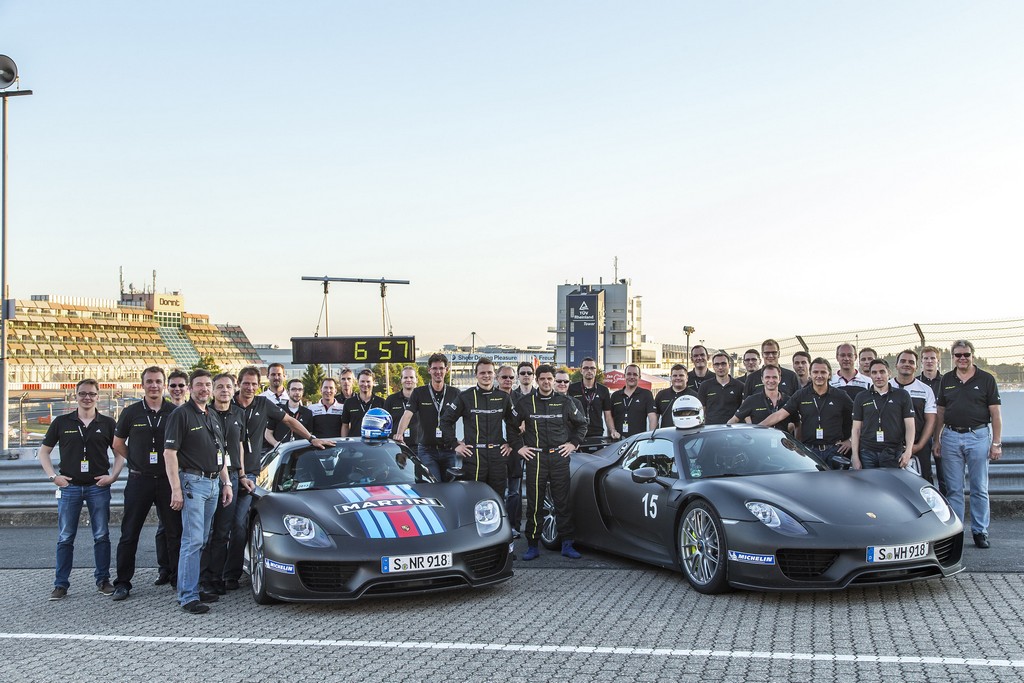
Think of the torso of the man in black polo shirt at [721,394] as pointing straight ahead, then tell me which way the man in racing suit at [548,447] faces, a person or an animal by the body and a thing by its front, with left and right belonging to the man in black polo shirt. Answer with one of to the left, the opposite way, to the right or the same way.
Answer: the same way

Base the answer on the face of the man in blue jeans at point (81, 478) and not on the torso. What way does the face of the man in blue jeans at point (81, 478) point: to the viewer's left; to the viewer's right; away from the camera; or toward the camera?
toward the camera

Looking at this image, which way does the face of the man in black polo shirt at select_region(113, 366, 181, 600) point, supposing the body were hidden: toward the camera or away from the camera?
toward the camera

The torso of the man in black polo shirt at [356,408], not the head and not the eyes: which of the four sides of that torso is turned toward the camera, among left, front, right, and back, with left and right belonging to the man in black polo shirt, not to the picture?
front

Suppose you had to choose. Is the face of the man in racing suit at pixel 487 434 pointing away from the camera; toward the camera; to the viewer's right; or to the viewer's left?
toward the camera

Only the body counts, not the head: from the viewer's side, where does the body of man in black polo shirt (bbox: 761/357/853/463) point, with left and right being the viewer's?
facing the viewer

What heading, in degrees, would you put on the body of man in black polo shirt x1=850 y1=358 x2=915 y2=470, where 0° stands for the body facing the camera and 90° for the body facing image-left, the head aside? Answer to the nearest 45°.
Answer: approximately 0°

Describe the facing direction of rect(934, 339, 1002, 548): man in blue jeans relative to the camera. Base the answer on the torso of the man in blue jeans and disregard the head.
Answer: toward the camera

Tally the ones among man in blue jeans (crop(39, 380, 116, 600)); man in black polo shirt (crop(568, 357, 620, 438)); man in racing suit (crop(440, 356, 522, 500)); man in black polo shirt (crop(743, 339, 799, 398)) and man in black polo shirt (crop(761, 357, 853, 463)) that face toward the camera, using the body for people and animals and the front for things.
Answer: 5

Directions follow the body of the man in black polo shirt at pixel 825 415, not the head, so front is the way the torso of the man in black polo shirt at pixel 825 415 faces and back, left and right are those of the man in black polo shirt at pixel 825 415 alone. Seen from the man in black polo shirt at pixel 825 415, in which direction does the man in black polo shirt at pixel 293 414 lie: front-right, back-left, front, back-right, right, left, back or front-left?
right

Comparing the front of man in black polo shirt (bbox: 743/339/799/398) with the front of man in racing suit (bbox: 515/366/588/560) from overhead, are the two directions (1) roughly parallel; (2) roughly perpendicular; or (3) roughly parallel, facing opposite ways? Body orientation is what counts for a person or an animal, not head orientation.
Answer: roughly parallel

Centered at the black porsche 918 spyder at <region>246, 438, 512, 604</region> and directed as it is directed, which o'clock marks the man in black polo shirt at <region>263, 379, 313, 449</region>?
The man in black polo shirt is roughly at 7 o'clock from the black porsche 918 spyder.

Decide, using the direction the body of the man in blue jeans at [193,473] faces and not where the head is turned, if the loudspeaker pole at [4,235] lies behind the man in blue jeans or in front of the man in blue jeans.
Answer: behind

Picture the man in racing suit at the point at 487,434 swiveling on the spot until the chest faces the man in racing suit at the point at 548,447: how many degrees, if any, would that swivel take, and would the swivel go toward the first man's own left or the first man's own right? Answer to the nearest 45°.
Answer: approximately 90° to the first man's own left

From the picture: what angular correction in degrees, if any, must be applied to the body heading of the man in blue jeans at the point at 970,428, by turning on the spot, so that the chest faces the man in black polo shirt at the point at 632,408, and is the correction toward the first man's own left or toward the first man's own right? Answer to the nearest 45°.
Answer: approximately 90° to the first man's own right

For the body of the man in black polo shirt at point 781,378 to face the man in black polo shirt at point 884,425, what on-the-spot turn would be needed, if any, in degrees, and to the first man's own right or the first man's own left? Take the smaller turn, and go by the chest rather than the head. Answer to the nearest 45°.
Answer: approximately 45° to the first man's own left

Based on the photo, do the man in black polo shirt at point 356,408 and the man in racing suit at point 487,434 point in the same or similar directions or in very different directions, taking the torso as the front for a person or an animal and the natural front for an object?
same or similar directions

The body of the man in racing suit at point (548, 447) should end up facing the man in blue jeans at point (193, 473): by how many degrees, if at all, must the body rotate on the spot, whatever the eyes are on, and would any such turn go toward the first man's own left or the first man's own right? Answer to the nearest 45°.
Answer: approximately 45° to the first man's own right

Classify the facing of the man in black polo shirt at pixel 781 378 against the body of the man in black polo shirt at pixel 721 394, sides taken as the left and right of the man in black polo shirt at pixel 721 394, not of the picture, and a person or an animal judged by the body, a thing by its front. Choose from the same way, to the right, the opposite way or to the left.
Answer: the same way

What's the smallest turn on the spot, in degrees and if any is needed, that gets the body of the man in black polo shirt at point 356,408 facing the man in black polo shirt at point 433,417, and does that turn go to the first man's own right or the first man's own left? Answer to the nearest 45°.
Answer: approximately 45° to the first man's own left

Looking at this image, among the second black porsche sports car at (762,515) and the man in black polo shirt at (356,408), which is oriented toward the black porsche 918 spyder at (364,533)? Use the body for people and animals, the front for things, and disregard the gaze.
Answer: the man in black polo shirt
